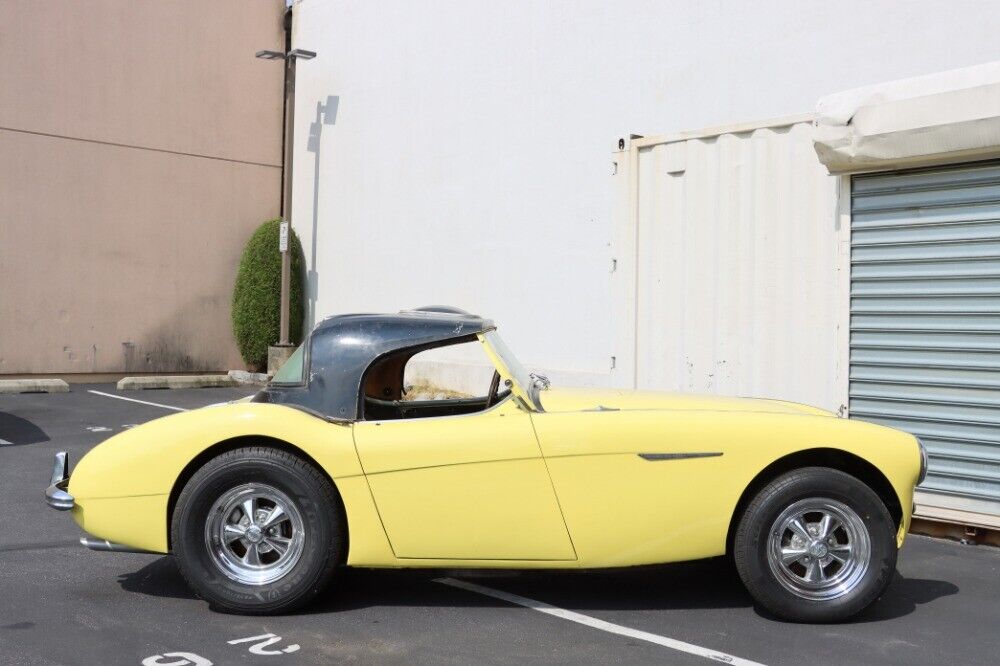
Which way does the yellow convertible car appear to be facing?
to the viewer's right

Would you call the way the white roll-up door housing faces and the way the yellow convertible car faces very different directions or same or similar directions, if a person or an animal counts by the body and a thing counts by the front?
very different directions

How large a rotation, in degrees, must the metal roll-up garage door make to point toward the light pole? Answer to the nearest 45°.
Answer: approximately 90° to its right

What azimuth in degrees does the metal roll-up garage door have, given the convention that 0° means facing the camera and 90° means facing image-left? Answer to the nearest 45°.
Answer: approximately 45°

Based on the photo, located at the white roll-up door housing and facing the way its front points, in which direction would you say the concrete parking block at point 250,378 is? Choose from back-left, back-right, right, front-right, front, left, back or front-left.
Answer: right

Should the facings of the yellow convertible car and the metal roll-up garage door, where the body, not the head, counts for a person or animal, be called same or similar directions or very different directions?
very different directions

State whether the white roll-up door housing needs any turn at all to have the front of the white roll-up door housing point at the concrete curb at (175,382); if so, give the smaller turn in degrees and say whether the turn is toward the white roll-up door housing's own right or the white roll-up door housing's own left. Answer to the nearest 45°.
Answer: approximately 90° to the white roll-up door housing's own right

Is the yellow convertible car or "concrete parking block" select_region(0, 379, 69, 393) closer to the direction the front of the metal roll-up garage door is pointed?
the yellow convertible car

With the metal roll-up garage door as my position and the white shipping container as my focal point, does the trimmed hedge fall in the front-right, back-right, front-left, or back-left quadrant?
front-right

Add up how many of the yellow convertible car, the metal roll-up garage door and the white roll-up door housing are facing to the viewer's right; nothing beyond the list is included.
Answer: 1

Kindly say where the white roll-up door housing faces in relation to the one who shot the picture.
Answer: facing the viewer and to the left of the viewer

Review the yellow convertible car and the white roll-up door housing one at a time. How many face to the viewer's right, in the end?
1

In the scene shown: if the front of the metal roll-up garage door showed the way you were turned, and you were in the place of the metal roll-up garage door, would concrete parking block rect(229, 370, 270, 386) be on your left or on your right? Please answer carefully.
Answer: on your right

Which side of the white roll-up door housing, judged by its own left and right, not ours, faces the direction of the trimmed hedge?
right

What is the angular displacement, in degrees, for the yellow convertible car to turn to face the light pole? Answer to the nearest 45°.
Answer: approximately 90° to its left

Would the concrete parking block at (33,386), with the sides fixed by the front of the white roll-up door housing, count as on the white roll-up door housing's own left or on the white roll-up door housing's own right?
on the white roll-up door housing's own right
